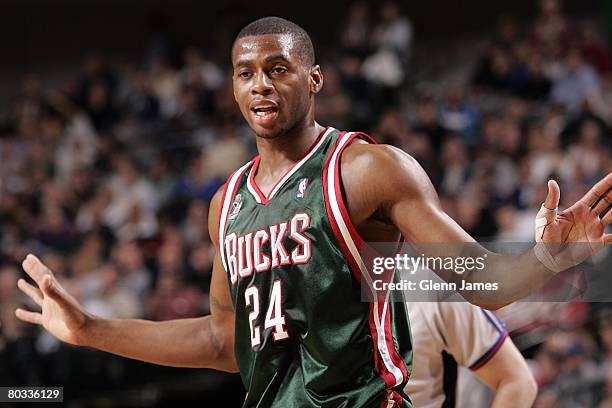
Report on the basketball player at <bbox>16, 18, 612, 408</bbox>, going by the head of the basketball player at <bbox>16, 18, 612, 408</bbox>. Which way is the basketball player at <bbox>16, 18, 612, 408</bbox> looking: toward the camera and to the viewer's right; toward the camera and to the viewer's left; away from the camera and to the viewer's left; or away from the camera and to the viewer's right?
toward the camera and to the viewer's left

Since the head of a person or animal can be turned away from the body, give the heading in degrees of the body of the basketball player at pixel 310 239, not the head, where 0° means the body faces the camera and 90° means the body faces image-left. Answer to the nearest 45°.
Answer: approximately 45°

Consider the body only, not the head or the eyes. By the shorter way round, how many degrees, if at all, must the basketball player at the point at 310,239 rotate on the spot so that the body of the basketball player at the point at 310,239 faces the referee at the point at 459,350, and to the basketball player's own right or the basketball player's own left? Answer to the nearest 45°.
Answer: approximately 180°
